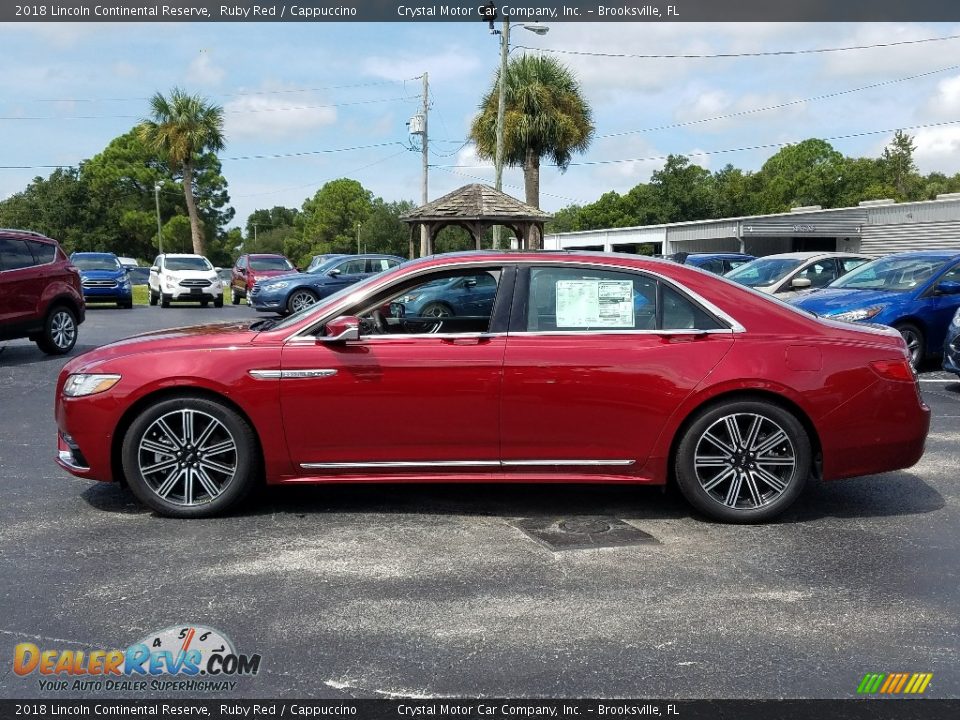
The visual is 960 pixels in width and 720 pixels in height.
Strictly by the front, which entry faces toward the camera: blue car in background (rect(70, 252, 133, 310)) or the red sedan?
the blue car in background

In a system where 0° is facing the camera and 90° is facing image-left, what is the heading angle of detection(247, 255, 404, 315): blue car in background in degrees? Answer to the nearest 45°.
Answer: approximately 45°

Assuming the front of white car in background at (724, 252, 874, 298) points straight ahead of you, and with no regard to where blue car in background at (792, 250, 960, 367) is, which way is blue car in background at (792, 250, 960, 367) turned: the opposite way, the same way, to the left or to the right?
the same way

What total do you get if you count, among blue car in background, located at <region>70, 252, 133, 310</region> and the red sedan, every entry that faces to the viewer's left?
1

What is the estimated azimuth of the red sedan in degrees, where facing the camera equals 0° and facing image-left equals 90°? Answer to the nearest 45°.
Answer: approximately 90°

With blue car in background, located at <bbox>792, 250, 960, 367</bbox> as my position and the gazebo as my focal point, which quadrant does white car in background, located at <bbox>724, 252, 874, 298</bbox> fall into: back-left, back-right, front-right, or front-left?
front-right

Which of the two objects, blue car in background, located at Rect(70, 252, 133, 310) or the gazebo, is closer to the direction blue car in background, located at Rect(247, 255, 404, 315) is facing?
the blue car in background

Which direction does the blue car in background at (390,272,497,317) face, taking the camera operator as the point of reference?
facing the viewer and to the left of the viewer

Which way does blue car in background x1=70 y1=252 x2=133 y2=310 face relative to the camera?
toward the camera
